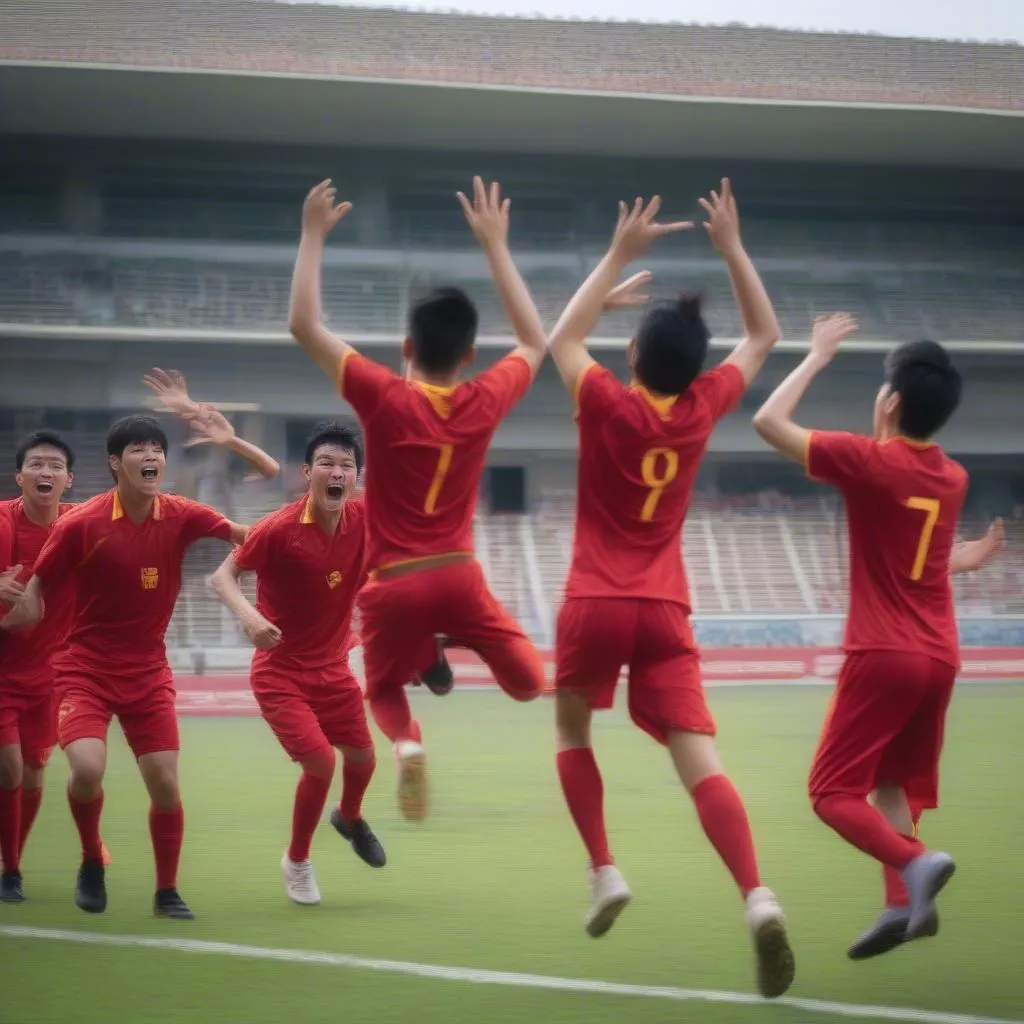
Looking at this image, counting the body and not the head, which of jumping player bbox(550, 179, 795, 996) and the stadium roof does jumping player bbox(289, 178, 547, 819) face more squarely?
the stadium roof

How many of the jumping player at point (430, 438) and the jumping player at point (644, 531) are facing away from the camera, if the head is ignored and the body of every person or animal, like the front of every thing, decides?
2

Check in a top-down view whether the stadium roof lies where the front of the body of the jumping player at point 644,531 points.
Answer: yes

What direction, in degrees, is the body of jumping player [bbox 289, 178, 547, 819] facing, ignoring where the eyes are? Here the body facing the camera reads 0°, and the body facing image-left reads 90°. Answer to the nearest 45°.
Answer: approximately 180°

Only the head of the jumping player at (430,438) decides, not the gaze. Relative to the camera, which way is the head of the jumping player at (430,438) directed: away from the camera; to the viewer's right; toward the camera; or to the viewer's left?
away from the camera

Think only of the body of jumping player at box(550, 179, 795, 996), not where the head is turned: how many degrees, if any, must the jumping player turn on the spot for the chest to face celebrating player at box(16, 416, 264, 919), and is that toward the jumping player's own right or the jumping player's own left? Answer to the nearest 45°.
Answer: approximately 45° to the jumping player's own left

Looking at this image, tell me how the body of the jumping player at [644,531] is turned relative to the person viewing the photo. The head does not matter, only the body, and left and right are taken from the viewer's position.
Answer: facing away from the viewer

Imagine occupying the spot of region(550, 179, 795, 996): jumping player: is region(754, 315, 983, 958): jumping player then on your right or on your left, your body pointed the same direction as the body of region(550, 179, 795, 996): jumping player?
on your right

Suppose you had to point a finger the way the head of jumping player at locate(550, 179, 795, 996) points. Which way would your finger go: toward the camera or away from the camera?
away from the camera

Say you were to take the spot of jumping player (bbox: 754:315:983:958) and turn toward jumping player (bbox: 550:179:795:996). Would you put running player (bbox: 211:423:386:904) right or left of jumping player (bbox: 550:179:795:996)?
right
